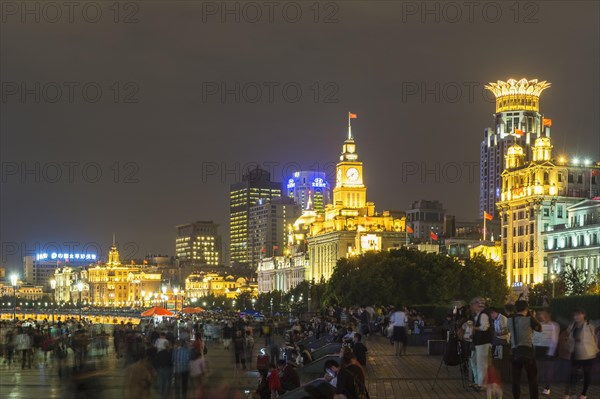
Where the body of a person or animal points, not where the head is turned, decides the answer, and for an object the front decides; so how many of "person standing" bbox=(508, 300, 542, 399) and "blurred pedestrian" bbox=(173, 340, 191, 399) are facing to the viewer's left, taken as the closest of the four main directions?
0

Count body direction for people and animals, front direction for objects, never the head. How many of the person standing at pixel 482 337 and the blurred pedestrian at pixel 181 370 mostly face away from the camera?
1

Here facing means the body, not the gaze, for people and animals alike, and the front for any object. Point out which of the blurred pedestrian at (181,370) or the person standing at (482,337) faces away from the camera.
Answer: the blurred pedestrian

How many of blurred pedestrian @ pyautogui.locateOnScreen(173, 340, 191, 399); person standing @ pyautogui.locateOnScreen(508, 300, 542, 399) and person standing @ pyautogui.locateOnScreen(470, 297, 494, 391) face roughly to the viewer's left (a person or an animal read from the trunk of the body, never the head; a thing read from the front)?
1

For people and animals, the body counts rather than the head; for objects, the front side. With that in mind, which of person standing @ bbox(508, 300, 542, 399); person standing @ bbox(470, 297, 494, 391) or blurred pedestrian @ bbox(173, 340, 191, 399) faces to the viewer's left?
person standing @ bbox(470, 297, 494, 391)

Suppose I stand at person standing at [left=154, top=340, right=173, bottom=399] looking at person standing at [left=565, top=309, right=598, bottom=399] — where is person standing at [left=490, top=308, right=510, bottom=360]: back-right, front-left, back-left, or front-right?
front-left

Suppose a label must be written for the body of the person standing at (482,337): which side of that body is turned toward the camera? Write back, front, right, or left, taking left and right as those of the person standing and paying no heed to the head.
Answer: left

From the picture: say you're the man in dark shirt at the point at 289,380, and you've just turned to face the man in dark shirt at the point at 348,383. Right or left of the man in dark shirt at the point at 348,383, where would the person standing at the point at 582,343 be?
left

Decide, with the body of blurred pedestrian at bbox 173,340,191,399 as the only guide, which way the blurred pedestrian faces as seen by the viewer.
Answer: away from the camera

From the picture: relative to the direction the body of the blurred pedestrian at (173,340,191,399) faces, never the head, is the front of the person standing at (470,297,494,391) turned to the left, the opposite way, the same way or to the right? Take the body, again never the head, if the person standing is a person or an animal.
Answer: to the left
